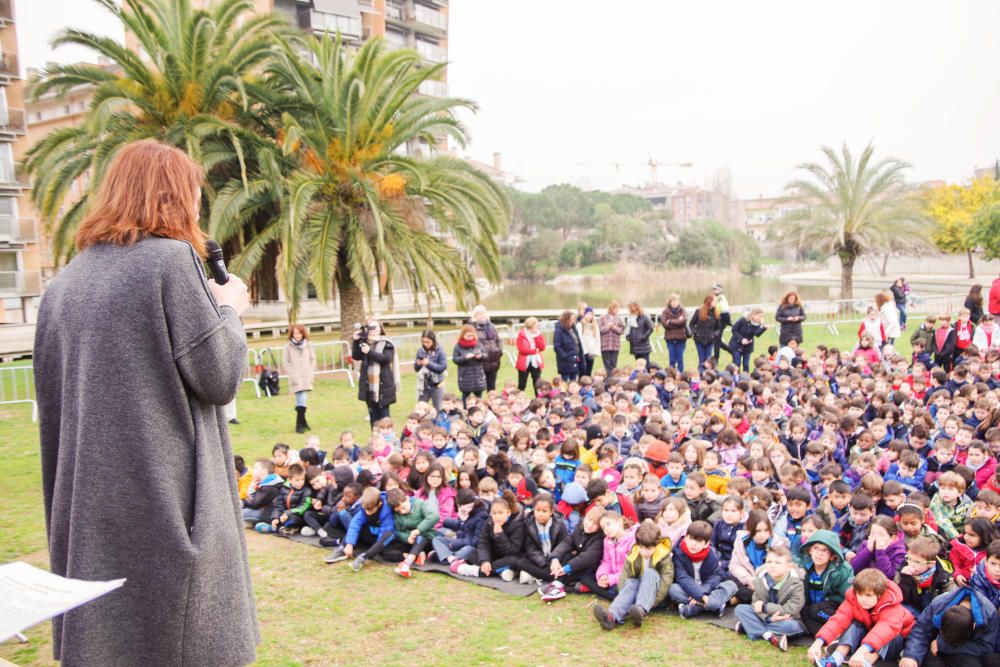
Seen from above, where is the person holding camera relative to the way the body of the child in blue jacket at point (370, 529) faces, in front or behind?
behind

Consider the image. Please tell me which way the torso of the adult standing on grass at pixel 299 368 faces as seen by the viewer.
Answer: toward the camera

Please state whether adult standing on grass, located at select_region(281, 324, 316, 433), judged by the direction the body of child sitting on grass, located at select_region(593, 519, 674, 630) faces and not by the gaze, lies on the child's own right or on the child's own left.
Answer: on the child's own right

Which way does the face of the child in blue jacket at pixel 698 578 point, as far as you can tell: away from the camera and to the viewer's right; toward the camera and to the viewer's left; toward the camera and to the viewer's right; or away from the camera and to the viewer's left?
toward the camera and to the viewer's left

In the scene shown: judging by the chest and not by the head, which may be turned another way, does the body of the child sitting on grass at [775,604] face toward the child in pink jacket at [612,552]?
no

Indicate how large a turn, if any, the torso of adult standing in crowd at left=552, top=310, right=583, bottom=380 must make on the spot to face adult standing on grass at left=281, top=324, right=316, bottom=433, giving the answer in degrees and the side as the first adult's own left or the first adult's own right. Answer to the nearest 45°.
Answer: approximately 90° to the first adult's own right

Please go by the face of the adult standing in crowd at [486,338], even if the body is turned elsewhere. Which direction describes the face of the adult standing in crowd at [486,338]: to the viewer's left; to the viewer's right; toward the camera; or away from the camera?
toward the camera

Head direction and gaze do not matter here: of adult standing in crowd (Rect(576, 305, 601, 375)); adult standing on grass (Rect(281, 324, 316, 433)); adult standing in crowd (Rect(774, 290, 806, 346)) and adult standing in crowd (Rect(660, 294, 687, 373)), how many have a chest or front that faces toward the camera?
4

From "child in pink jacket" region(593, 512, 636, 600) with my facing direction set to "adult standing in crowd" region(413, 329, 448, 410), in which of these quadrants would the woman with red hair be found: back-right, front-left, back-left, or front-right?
back-left

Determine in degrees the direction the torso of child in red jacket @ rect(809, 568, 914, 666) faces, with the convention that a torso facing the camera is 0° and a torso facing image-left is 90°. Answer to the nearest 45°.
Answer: approximately 45°

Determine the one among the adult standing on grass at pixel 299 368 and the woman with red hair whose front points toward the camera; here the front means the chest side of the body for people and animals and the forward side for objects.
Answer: the adult standing on grass

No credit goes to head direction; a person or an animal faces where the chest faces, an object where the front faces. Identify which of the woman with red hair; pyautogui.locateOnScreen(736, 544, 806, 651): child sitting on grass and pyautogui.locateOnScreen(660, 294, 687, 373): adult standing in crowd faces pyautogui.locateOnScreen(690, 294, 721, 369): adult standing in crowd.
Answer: the woman with red hair

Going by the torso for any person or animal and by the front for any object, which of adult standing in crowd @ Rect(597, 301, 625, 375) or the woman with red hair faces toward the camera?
the adult standing in crowd

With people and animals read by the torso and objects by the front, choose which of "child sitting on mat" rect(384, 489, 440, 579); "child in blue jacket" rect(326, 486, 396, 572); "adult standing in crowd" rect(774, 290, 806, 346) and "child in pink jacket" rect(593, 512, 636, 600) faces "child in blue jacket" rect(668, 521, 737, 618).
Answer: the adult standing in crowd

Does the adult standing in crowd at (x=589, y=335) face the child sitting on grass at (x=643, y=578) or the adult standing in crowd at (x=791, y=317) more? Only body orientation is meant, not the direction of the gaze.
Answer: the child sitting on grass

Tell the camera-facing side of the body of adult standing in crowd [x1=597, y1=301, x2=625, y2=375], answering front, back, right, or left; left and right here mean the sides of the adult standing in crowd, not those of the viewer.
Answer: front

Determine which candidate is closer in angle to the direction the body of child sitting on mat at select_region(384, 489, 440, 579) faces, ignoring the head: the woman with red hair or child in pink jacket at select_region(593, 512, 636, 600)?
the woman with red hair

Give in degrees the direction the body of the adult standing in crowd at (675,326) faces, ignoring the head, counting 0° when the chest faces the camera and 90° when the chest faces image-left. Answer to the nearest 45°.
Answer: approximately 0°

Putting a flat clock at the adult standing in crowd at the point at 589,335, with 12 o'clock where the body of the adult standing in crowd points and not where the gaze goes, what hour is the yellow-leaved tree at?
The yellow-leaved tree is roughly at 7 o'clock from the adult standing in crowd.
